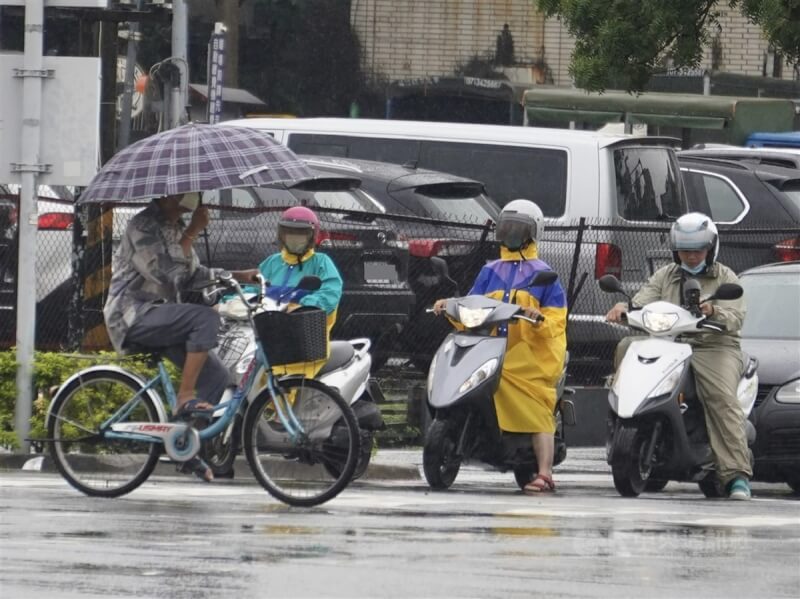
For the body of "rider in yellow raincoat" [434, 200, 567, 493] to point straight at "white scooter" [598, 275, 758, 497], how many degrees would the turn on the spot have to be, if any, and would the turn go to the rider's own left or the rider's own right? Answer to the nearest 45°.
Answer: approximately 135° to the rider's own left

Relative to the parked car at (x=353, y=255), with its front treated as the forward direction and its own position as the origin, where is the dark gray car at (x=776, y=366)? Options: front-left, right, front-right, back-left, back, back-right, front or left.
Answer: back

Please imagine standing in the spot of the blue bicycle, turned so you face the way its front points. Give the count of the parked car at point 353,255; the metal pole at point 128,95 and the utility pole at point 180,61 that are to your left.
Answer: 3

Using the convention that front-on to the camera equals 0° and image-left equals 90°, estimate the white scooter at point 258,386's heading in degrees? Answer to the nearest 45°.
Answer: approximately 45°

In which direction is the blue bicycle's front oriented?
to the viewer's right

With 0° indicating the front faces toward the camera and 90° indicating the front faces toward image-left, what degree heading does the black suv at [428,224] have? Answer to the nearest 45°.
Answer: approximately 135°

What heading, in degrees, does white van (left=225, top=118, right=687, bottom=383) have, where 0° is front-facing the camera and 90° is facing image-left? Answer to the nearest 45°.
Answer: approximately 135°

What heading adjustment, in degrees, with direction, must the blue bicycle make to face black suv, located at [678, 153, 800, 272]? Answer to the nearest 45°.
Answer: approximately 45° to its left
